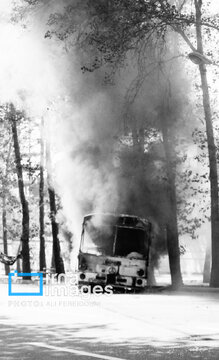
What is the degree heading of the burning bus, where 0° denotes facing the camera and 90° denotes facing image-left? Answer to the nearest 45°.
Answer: approximately 0°
